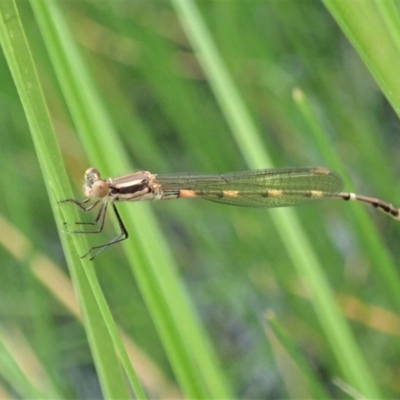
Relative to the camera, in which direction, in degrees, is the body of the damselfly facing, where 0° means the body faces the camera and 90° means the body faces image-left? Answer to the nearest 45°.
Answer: approximately 90°
